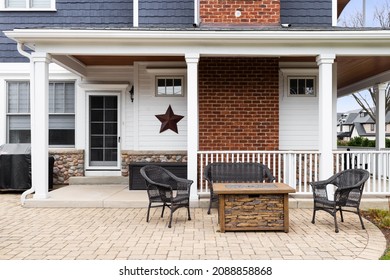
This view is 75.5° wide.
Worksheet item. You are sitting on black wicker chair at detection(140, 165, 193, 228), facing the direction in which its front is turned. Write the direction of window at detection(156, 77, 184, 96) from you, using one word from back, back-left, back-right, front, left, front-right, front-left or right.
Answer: back-left

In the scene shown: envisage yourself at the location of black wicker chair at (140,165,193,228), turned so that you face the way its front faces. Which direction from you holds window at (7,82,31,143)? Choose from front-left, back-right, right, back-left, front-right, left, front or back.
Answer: back

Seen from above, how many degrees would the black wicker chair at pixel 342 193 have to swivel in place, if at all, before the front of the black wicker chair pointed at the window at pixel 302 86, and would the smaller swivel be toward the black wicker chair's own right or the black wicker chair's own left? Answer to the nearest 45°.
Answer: approximately 135° to the black wicker chair's own right

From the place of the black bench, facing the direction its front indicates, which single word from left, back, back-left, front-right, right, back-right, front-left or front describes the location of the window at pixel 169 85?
back-right

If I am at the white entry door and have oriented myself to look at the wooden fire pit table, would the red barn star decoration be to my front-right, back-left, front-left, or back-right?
front-left

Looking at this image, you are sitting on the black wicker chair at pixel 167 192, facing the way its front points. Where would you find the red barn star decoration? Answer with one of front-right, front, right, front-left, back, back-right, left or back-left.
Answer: back-left

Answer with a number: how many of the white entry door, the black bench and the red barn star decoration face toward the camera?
3

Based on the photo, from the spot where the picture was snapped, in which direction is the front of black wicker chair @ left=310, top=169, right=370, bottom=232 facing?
facing the viewer and to the left of the viewer

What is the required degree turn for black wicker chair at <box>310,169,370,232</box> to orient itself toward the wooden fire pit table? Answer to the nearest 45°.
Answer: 0° — it already faces it

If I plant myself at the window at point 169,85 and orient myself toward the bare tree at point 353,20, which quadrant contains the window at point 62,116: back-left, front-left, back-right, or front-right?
back-left

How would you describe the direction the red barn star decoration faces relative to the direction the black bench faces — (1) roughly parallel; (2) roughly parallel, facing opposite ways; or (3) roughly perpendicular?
roughly parallel

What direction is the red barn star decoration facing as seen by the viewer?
toward the camera

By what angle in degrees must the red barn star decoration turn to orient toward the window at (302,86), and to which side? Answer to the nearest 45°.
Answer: approximately 90° to its left

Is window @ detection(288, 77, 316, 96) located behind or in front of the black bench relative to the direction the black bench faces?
behind

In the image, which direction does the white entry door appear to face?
toward the camera

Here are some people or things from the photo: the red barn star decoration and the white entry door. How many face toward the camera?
2

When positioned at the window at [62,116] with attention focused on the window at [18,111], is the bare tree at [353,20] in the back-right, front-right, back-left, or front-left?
back-right

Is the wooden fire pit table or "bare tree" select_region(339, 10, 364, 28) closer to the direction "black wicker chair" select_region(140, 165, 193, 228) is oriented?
the wooden fire pit table
